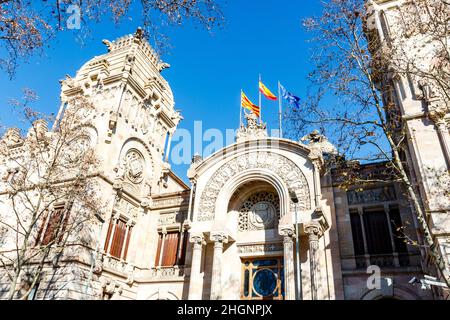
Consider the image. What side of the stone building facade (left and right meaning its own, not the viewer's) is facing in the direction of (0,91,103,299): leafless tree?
right

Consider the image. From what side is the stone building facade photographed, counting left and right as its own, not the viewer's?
front
